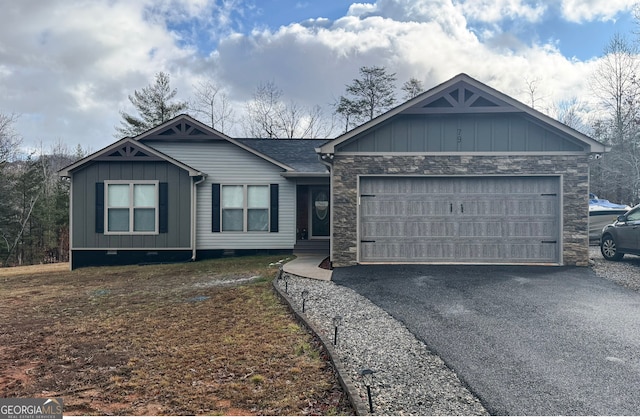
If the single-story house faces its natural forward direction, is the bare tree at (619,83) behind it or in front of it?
behind

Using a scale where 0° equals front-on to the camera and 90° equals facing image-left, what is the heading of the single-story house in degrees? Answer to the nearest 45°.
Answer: approximately 0°

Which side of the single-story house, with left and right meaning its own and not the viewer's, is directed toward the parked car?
left

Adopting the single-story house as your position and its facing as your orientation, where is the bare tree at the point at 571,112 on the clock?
The bare tree is roughly at 7 o'clock from the single-story house.

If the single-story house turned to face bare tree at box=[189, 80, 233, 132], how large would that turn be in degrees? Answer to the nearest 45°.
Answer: approximately 135° to its right

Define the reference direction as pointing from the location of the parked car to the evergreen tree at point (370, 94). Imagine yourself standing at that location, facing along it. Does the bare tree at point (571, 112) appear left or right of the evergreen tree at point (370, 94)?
right

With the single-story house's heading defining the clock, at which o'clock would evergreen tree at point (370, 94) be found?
The evergreen tree is roughly at 6 o'clock from the single-story house.

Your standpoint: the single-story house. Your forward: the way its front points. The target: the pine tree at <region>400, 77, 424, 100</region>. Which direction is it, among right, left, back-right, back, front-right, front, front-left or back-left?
back
